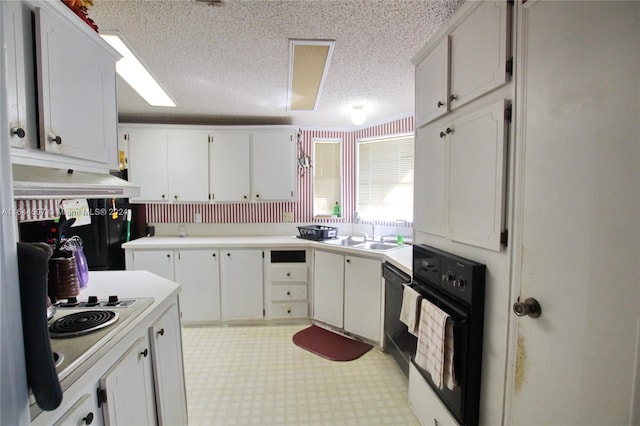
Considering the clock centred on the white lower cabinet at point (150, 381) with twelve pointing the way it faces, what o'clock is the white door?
The white door is roughly at 12 o'clock from the white lower cabinet.

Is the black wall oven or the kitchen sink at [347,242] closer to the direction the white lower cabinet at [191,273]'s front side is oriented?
the black wall oven

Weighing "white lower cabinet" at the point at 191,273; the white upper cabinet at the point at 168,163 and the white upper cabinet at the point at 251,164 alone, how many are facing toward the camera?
3

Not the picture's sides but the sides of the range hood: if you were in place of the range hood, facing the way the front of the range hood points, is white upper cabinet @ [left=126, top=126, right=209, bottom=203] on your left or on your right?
on your left

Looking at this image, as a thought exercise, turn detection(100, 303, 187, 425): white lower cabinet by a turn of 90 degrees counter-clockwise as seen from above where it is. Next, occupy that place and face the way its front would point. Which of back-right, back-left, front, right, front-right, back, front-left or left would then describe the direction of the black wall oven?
right

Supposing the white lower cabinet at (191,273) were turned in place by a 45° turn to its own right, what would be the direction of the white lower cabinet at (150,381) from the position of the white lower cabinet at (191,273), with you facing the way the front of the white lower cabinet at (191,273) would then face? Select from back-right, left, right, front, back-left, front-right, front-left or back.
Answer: front-left

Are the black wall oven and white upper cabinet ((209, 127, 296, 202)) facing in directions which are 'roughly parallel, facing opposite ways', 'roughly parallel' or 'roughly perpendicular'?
roughly perpendicular

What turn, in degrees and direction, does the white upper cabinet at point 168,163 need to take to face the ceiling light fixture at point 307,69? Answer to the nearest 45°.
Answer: approximately 45° to its left

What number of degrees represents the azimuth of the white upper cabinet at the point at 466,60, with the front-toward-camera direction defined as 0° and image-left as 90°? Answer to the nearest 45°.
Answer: approximately 45°

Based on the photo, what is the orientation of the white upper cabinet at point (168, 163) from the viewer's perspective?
toward the camera

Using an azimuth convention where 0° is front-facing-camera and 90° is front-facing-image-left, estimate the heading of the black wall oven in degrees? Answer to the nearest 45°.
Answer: approximately 45°

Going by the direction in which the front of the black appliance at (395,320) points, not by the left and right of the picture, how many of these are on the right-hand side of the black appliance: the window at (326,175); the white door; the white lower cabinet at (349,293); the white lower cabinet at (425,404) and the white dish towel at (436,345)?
2

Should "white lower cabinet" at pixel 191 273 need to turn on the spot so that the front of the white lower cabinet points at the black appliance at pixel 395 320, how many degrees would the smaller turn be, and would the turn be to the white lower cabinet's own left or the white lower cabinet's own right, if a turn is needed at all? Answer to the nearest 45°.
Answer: approximately 45° to the white lower cabinet's own left

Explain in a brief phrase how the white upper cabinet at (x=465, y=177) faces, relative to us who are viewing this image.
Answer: facing the viewer and to the left of the viewer

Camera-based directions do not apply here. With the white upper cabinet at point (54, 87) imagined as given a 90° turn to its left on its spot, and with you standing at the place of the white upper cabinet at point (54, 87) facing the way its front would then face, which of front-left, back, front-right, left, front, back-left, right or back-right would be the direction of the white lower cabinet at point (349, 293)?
front-right

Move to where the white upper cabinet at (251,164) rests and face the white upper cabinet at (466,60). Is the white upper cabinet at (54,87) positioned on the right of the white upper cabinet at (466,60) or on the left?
right

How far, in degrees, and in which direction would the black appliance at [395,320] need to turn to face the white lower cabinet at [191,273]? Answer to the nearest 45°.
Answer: approximately 45° to its right

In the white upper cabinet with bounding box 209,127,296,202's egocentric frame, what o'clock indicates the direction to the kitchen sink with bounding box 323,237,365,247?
The kitchen sink is roughly at 10 o'clock from the white upper cabinet.
